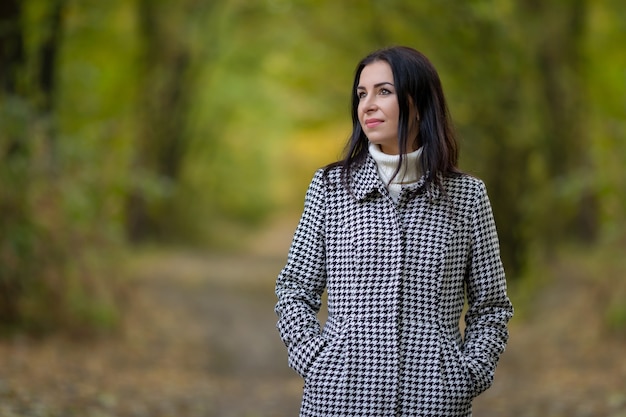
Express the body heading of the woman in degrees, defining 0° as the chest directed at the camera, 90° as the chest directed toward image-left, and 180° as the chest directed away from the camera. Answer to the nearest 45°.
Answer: approximately 0°

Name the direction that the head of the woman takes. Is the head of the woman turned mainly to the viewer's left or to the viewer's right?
to the viewer's left
